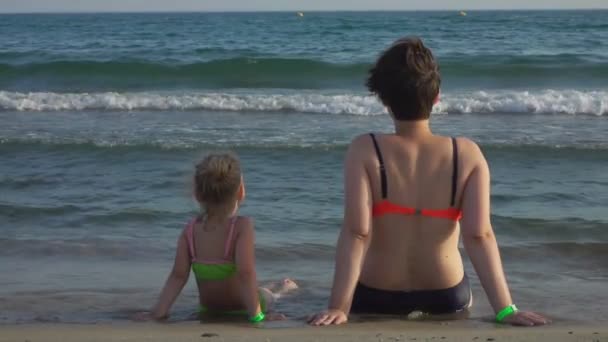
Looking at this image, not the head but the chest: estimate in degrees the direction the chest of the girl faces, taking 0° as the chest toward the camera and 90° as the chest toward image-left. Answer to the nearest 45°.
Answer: approximately 225°

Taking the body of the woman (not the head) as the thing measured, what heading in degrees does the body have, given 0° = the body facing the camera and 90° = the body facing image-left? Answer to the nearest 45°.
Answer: approximately 180°

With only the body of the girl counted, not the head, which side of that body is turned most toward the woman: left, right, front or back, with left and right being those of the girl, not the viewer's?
right

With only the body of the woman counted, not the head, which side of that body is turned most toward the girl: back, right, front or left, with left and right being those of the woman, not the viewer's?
left

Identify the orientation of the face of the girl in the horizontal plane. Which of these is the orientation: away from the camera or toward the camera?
away from the camera
